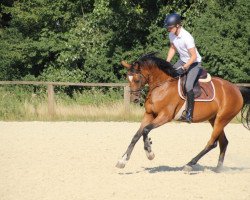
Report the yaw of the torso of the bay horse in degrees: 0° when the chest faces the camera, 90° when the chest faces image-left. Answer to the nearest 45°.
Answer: approximately 90°

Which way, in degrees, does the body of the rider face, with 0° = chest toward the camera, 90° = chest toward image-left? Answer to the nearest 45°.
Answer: approximately 45°
